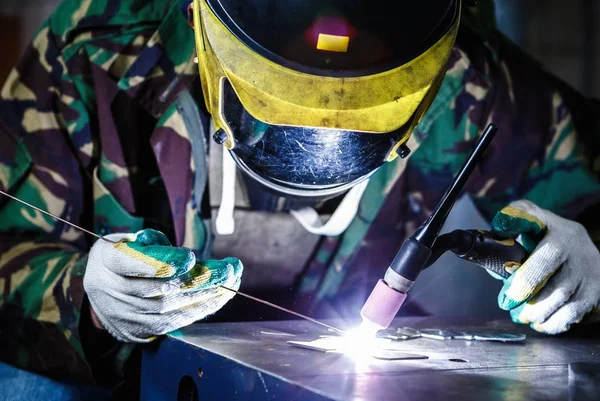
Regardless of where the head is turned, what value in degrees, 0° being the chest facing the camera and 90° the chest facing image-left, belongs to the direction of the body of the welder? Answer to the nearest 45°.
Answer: approximately 0°

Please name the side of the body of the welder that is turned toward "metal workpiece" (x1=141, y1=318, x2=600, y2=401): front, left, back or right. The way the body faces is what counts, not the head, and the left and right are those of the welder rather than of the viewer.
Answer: front
